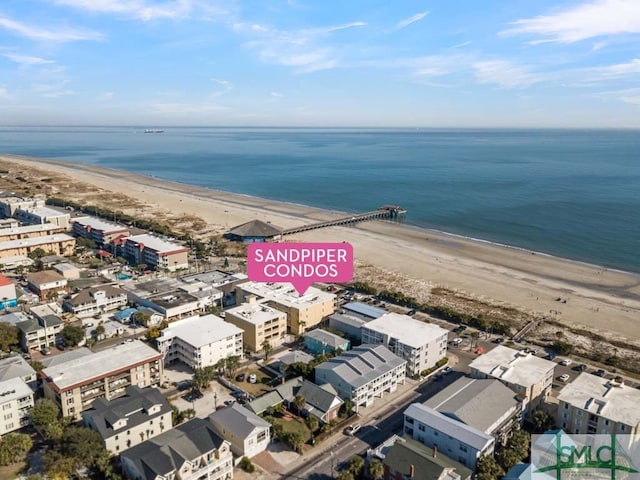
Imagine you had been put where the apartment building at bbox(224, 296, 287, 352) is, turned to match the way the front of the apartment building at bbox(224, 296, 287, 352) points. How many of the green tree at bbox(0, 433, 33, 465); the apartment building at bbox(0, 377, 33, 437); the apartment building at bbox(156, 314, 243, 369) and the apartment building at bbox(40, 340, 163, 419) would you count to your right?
4

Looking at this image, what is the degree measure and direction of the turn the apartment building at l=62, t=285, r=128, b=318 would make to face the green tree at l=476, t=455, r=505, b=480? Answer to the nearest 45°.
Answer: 0° — it already faces it

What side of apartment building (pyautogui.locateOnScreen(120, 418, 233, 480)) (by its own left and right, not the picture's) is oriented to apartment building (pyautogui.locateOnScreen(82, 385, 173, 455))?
back

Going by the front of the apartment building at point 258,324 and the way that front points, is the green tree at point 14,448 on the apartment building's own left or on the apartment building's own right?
on the apartment building's own right

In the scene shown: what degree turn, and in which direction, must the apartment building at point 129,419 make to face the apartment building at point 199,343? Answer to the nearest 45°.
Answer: approximately 90° to its left

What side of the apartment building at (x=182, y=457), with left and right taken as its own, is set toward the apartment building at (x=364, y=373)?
left

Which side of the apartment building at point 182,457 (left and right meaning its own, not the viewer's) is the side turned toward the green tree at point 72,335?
back
